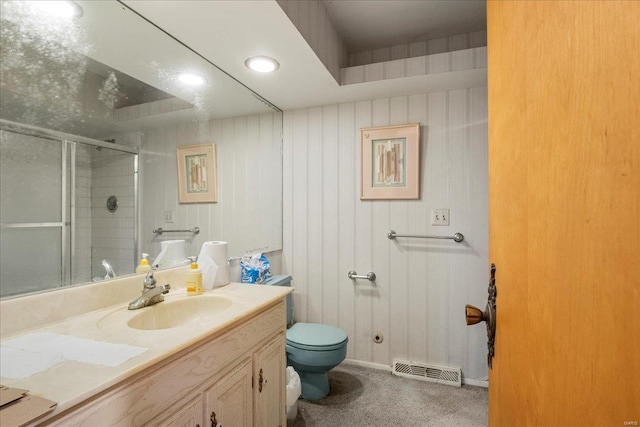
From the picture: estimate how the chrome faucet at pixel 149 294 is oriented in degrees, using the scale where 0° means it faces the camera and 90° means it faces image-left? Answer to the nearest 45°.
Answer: approximately 315°

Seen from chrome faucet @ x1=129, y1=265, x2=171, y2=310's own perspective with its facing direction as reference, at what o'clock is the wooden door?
The wooden door is roughly at 1 o'clock from the chrome faucet.

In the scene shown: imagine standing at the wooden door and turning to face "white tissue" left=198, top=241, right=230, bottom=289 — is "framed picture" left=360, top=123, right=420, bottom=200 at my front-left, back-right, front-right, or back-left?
front-right

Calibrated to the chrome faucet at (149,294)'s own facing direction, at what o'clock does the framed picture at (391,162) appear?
The framed picture is roughly at 10 o'clock from the chrome faucet.

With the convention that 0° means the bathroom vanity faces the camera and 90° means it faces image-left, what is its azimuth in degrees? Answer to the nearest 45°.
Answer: approximately 315°

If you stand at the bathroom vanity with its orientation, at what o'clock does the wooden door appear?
The wooden door is roughly at 1 o'clock from the bathroom vanity.
